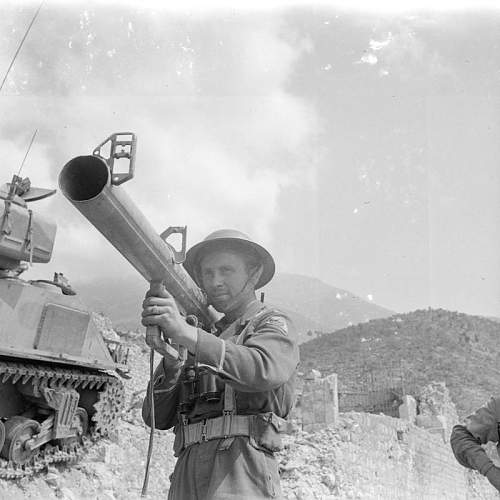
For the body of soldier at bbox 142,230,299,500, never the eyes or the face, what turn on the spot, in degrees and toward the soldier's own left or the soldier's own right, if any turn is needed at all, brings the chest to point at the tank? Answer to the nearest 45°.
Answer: approximately 90° to the soldier's own right

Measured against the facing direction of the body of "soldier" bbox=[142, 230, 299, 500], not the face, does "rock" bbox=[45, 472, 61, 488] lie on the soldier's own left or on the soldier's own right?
on the soldier's own right

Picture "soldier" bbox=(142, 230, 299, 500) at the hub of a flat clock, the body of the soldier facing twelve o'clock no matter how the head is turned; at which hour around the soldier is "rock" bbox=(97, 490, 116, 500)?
The rock is roughly at 4 o'clock from the soldier.

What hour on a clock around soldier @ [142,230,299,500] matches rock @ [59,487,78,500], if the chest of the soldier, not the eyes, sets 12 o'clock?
The rock is roughly at 4 o'clock from the soldier.

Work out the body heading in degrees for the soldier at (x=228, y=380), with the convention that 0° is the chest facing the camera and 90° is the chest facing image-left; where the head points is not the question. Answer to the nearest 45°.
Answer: approximately 45°
